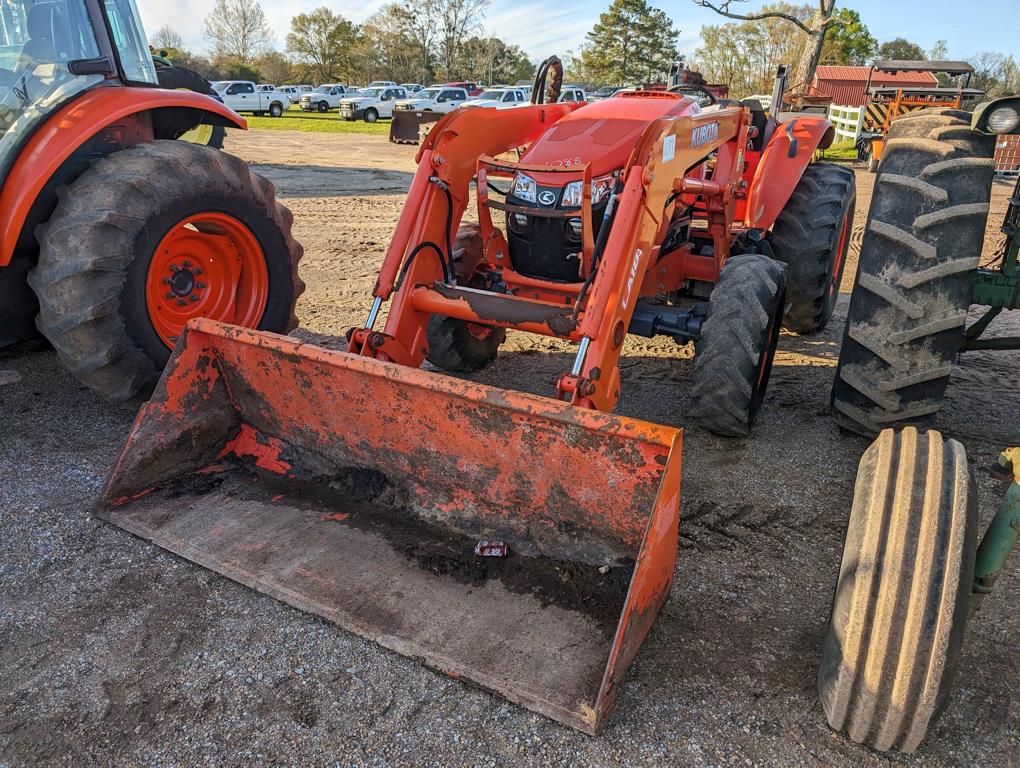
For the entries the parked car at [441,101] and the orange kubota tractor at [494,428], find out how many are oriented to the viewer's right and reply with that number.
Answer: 0

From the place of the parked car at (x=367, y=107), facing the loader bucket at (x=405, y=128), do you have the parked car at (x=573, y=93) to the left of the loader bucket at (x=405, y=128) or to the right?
left

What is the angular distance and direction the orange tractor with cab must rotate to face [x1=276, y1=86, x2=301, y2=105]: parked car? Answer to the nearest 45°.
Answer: approximately 135° to its right

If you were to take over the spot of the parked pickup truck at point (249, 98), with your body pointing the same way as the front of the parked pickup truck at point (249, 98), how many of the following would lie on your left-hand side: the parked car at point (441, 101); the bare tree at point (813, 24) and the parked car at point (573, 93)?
3

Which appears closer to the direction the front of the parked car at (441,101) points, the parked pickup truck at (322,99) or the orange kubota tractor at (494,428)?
the orange kubota tractor

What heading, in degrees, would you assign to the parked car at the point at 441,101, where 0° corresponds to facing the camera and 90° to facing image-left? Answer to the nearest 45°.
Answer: approximately 45°

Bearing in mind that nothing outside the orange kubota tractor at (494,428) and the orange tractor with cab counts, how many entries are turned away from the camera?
0

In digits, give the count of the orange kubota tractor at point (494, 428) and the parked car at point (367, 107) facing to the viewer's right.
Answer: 0

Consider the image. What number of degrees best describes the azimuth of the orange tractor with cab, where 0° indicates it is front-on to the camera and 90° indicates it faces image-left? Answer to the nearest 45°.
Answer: approximately 45°
